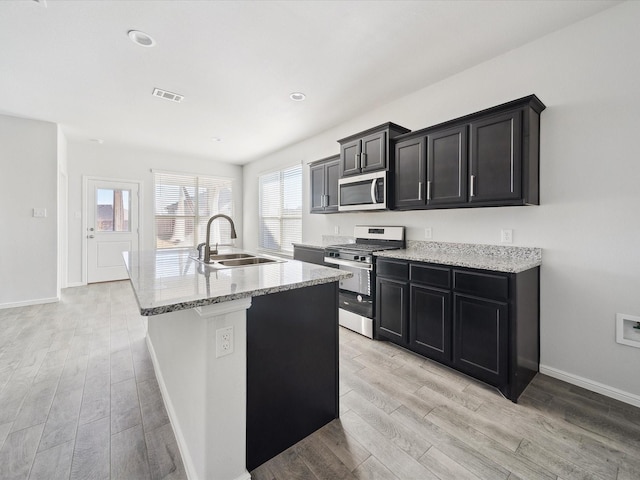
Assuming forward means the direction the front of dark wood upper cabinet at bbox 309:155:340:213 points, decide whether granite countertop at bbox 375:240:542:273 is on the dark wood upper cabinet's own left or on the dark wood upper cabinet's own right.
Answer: on the dark wood upper cabinet's own left

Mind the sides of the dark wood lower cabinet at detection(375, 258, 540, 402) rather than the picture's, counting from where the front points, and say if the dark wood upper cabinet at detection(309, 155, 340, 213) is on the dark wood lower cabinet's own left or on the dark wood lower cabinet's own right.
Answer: on the dark wood lower cabinet's own right

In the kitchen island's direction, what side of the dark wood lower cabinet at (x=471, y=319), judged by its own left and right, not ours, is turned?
front

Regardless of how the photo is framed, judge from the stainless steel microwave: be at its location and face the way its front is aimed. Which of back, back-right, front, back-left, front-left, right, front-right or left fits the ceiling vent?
front-right

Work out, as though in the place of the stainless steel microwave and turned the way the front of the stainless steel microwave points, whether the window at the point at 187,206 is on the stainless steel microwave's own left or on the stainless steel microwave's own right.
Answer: on the stainless steel microwave's own right

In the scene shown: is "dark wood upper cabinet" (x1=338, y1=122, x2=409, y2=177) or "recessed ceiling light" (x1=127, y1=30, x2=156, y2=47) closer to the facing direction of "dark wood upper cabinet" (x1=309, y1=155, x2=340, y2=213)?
the recessed ceiling light

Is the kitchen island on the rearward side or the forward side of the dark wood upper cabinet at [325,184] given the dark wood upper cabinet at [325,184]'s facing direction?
on the forward side

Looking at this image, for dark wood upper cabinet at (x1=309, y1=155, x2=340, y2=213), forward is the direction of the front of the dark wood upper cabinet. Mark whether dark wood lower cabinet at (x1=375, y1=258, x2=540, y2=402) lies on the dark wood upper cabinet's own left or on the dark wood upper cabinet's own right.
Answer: on the dark wood upper cabinet's own left
